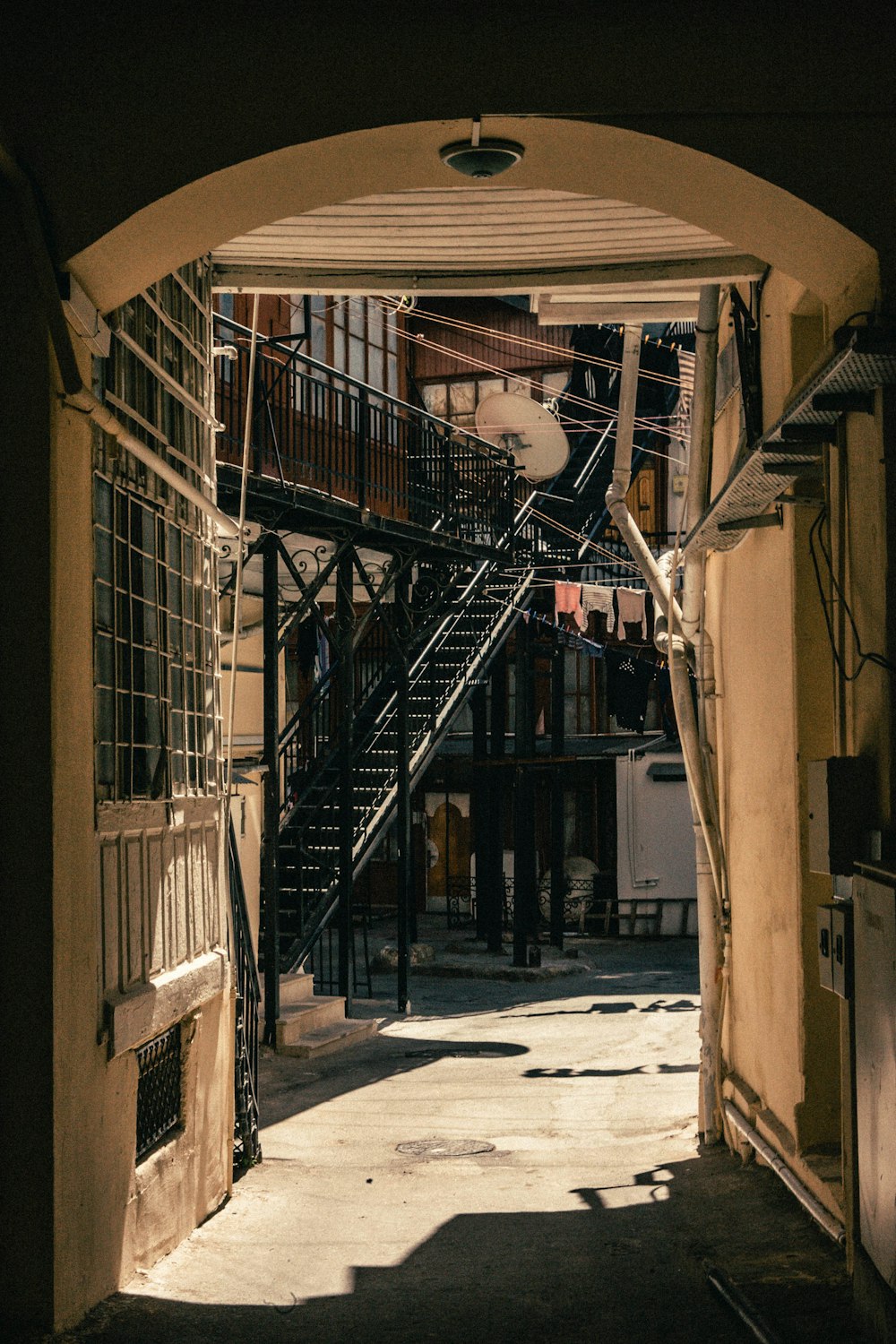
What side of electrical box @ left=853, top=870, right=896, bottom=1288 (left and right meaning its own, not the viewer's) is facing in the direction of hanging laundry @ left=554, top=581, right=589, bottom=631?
right

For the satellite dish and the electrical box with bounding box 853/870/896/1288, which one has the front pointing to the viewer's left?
the electrical box

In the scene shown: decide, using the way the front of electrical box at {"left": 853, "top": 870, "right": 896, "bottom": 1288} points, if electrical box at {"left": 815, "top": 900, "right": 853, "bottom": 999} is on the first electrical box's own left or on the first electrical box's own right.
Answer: on the first electrical box's own right

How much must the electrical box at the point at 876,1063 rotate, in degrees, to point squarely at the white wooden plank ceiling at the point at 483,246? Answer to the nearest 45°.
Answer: approximately 45° to its right

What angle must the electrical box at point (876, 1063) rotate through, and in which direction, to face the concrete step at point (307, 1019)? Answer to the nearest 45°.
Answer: approximately 45° to its right

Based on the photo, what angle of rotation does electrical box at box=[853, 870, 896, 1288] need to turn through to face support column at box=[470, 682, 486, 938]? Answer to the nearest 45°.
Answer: approximately 90° to its right

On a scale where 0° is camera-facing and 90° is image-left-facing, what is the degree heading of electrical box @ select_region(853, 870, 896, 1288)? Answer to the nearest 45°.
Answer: approximately 90°
